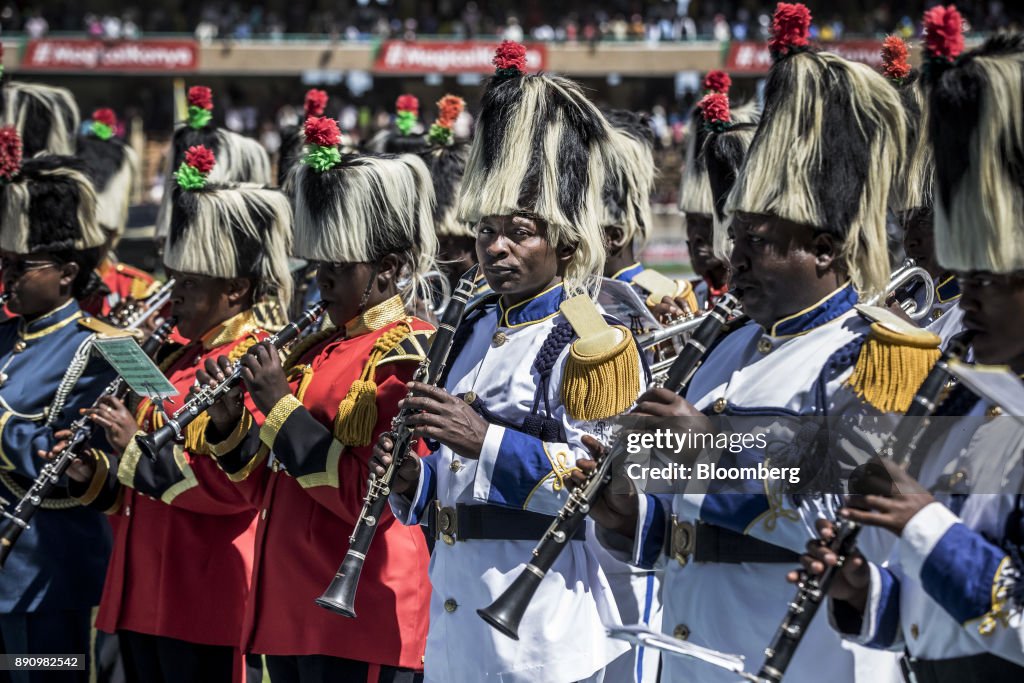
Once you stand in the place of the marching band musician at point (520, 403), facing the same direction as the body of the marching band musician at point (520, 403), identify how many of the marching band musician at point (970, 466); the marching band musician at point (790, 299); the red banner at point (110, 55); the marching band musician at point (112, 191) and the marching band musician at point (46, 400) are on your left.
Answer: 2

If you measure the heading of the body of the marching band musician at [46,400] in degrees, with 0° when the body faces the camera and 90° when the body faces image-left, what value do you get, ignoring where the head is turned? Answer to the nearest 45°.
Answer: approximately 45°

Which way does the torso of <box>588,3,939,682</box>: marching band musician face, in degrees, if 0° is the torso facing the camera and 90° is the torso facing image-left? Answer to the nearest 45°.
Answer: approximately 45°

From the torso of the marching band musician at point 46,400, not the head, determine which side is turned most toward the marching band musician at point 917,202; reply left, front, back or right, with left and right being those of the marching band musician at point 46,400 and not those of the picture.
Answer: left

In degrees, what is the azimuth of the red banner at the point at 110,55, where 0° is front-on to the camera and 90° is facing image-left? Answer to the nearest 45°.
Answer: approximately 0°

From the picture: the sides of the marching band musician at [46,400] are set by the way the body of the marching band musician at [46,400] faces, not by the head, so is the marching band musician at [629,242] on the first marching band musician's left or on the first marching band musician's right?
on the first marching band musician's left

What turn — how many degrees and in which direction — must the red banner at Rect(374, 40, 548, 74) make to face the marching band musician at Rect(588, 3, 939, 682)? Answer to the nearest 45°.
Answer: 0° — it already faces them

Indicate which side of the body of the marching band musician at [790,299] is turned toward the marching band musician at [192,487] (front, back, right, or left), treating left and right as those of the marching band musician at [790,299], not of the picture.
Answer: right

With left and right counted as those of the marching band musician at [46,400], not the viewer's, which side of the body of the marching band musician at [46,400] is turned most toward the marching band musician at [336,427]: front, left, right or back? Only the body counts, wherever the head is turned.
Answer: left

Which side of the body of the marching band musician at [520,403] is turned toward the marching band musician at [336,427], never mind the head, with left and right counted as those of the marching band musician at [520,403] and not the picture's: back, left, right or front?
right

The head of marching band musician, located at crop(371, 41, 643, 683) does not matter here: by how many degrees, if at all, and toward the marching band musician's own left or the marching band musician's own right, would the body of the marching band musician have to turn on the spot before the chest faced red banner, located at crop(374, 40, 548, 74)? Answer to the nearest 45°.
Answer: approximately 135° to the marching band musician's own right

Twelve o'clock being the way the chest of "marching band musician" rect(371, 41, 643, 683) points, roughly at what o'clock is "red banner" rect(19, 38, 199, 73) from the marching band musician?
The red banner is roughly at 4 o'clock from the marching band musician.

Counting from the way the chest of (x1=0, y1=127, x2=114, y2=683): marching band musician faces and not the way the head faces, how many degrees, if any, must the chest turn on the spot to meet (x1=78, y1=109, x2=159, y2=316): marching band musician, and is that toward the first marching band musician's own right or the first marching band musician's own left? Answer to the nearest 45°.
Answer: approximately 135° to the first marching band musician's own right

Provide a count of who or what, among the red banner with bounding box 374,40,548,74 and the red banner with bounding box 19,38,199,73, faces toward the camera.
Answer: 2

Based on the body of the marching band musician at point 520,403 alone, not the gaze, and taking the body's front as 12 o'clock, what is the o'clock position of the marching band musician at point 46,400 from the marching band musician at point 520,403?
the marching band musician at point 46,400 is roughly at 3 o'clock from the marching band musician at point 520,403.
